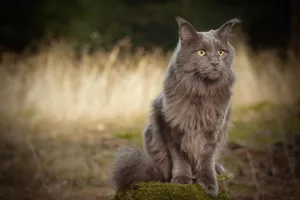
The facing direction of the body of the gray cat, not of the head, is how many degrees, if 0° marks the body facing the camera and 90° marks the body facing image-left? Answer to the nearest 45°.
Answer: approximately 315°
